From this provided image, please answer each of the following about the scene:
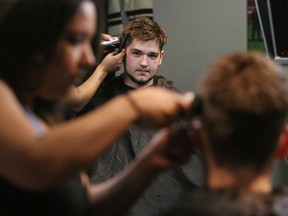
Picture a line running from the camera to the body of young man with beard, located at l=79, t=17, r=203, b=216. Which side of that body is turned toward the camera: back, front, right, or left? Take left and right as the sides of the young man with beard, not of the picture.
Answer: front

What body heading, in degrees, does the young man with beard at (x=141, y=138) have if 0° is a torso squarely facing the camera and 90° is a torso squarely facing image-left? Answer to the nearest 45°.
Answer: approximately 0°
